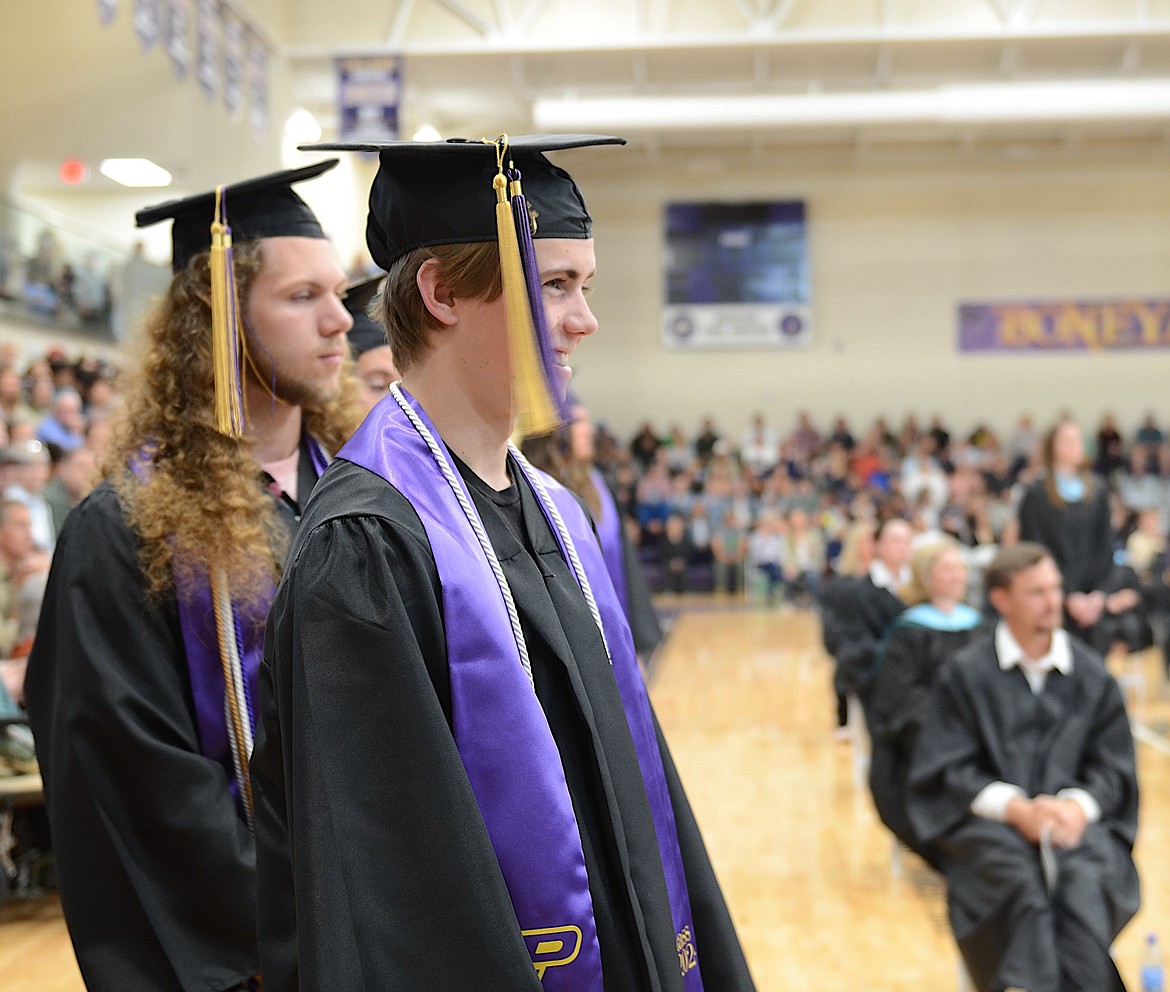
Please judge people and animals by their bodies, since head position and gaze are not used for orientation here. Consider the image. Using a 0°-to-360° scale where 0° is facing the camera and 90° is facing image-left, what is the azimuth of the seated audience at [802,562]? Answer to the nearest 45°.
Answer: approximately 0°

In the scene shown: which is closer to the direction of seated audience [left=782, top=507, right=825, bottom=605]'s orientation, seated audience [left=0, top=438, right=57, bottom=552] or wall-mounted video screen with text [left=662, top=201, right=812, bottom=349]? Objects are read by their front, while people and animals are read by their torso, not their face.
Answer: the seated audience

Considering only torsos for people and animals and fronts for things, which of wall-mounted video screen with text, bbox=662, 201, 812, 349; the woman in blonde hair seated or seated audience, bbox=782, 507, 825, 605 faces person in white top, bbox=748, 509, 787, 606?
the wall-mounted video screen with text

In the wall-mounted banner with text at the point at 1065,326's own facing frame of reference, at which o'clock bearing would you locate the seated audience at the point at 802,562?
The seated audience is roughly at 1 o'clock from the wall-mounted banner with text.

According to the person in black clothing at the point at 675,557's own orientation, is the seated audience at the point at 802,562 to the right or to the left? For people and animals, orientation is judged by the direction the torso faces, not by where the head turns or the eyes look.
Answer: on their left

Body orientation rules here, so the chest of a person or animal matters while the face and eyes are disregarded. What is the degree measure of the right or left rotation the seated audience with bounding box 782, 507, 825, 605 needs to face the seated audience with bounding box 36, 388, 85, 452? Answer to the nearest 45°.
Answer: approximately 45° to their right
